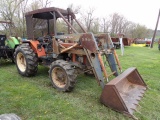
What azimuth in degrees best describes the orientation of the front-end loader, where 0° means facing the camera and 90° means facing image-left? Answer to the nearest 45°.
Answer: approximately 315°

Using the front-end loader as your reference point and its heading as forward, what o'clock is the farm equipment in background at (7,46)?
The farm equipment in background is roughly at 6 o'clock from the front-end loader.
